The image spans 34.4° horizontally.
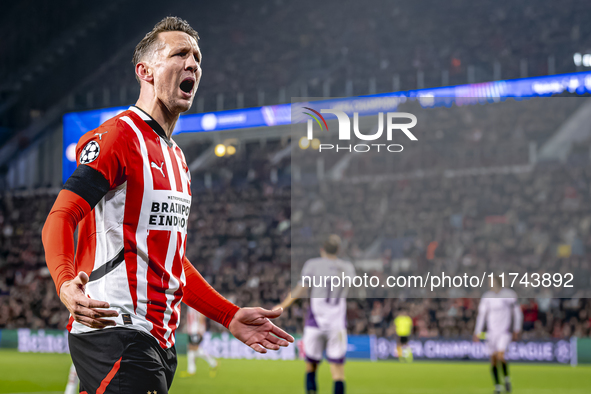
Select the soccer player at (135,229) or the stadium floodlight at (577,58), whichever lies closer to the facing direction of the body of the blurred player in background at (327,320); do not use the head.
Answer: the stadium floodlight

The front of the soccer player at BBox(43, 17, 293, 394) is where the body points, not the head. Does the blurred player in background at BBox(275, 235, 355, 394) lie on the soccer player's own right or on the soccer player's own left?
on the soccer player's own left

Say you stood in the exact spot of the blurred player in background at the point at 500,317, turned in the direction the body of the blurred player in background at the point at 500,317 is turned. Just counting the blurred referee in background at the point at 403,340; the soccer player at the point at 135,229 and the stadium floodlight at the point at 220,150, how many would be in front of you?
1

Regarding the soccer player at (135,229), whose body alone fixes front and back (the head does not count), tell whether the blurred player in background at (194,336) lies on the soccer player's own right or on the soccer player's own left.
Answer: on the soccer player's own left

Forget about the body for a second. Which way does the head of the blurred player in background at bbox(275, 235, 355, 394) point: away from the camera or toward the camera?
away from the camera

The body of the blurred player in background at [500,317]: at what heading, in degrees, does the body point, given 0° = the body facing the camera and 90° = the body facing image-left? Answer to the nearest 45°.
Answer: approximately 0°

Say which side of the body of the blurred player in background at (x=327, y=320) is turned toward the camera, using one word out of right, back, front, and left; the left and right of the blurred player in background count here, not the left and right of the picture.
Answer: back

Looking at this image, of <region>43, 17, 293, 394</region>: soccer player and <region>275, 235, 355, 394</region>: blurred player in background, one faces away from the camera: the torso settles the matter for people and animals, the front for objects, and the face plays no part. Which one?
the blurred player in background

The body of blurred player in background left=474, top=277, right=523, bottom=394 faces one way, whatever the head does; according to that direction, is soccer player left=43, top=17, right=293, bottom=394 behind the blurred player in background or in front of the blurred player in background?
in front
